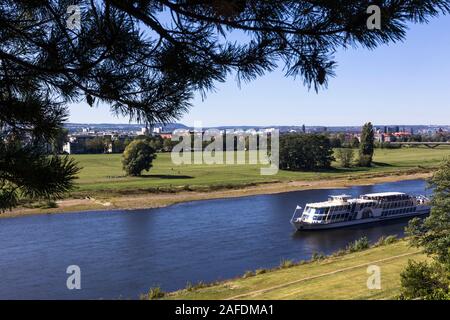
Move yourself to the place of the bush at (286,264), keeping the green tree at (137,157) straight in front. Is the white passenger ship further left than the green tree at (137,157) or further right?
right

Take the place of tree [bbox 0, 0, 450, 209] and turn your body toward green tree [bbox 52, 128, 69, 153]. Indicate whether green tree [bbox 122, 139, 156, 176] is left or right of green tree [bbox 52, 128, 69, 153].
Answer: right

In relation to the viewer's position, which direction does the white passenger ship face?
facing the viewer and to the left of the viewer

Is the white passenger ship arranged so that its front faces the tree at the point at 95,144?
no

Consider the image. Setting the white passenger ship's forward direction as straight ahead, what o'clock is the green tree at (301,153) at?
The green tree is roughly at 4 o'clock from the white passenger ship.

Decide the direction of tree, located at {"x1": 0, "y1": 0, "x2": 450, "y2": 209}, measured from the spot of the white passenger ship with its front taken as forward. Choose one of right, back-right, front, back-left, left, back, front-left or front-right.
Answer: front-left

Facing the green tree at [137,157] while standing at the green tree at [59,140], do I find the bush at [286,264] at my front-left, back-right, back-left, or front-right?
front-right

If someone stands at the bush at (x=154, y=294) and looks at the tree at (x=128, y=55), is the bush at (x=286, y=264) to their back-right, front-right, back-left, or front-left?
back-left

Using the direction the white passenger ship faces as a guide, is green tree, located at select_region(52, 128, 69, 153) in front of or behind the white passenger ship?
in front

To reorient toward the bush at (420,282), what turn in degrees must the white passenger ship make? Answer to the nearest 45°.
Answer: approximately 45° to its left

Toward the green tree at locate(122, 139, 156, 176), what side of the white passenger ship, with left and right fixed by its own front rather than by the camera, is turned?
right

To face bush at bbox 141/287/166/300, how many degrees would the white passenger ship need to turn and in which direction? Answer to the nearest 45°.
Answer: approximately 45° to its left
